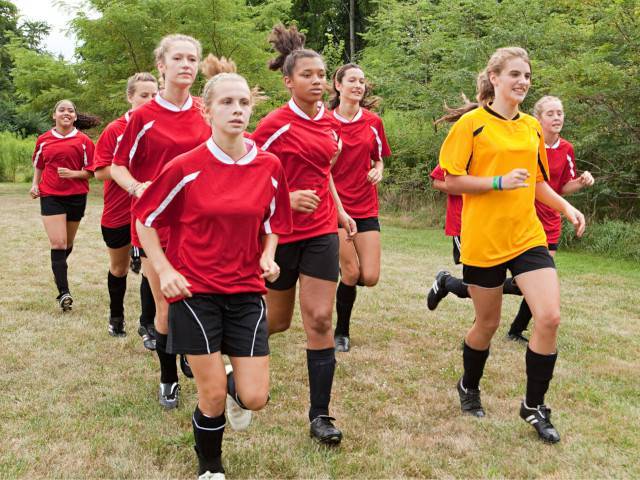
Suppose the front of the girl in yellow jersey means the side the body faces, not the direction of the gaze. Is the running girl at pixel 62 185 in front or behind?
behind

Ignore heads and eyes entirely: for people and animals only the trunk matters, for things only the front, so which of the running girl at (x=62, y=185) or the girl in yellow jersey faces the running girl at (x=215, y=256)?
the running girl at (x=62, y=185)

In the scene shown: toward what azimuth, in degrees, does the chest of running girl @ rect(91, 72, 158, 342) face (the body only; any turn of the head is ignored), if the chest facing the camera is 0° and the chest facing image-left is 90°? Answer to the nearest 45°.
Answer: approximately 315°

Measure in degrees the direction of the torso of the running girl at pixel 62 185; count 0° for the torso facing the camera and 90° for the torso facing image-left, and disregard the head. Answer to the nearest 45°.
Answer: approximately 0°

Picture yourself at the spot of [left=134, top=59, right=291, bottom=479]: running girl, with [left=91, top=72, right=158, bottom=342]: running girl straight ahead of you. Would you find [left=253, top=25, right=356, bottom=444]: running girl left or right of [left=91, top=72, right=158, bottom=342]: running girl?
right

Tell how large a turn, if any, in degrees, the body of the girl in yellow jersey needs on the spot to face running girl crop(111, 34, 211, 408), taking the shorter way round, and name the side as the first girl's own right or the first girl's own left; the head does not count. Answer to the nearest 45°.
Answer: approximately 135° to the first girl's own right

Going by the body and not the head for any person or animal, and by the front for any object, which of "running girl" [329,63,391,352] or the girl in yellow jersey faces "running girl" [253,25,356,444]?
"running girl" [329,63,391,352]

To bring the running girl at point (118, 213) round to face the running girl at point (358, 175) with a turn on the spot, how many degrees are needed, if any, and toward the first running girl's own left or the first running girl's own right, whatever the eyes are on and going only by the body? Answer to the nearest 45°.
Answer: approximately 45° to the first running girl's own left

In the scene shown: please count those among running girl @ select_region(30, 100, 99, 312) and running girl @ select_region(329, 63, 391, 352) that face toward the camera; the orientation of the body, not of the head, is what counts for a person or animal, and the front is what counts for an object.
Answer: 2

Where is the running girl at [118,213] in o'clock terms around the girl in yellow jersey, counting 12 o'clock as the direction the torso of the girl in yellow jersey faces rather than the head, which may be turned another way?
The running girl is roughly at 5 o'clock from the girl in yellow jersey.

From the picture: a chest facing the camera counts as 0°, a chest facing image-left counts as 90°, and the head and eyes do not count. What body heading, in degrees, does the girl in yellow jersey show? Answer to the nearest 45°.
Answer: approximately 315°
